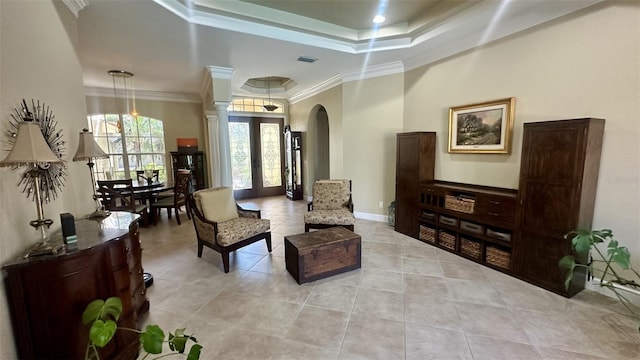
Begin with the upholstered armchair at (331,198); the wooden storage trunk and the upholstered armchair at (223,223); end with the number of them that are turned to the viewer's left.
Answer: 0

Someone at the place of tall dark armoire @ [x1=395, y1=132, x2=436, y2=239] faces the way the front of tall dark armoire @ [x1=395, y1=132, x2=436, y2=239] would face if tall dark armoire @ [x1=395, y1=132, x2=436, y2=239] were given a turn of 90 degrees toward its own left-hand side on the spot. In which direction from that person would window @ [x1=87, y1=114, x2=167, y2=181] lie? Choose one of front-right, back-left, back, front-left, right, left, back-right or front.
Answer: back-right

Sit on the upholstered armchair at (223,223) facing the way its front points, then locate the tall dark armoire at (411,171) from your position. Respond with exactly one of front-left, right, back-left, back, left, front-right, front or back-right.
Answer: front-left

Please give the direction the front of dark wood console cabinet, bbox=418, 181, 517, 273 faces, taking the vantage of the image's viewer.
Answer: facing the viewer and to the left of the viewer

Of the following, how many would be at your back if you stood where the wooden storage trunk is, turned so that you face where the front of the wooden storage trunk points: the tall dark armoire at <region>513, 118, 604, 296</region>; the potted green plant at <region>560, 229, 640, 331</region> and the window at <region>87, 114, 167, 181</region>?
1

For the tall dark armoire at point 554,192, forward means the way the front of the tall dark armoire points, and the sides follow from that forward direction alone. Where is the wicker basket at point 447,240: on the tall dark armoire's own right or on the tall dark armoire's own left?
on the tall dark armoire's own right

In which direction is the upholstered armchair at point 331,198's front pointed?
toward the camera

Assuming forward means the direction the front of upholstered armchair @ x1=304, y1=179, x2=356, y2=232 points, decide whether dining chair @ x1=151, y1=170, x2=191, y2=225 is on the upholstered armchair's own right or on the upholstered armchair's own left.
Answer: on the upholstered armchair's own right

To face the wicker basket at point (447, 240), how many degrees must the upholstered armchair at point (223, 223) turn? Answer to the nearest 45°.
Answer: approximately 45° to its left

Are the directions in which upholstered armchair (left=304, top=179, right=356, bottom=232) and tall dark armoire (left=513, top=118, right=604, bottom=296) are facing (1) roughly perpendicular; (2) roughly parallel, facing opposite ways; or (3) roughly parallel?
roughly perpendicular

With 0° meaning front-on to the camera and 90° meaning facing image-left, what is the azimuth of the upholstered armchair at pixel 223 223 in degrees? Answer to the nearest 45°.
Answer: approximately 315°
